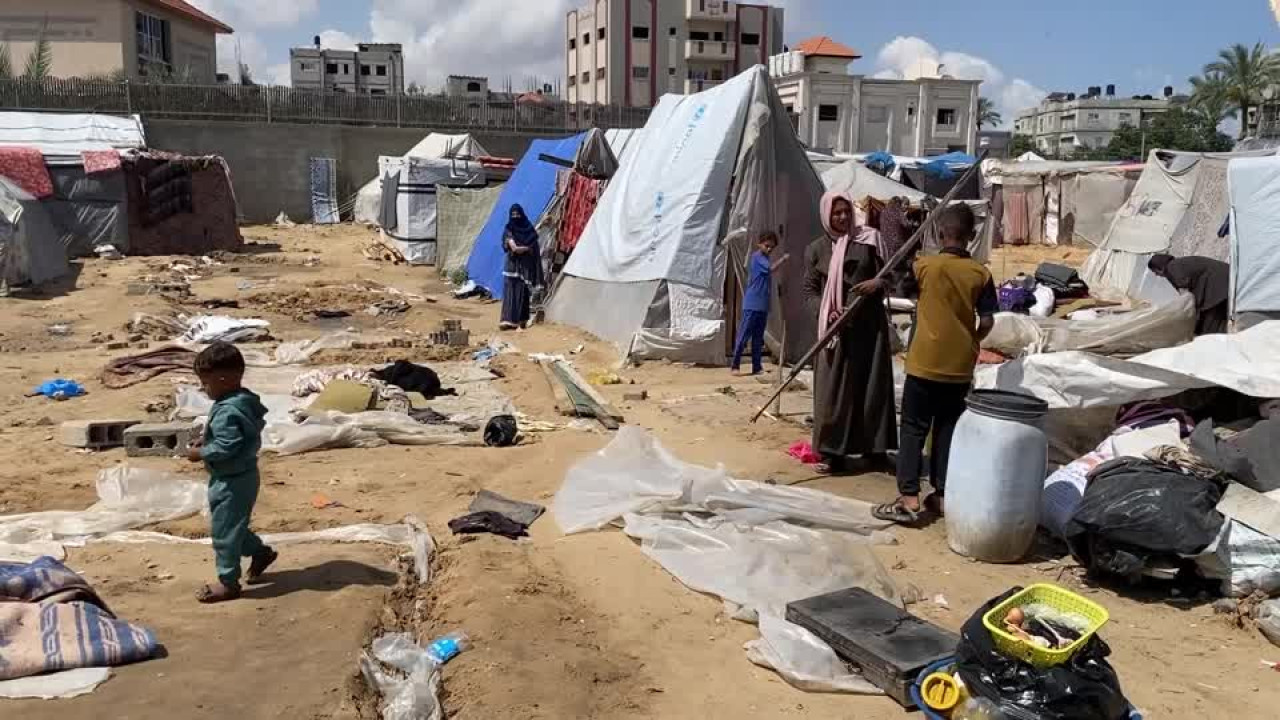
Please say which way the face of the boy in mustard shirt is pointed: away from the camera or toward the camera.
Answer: away from the camera

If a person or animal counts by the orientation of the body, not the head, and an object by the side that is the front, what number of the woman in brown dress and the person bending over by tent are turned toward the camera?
1

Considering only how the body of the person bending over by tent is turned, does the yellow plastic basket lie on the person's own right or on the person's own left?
on the person's own left

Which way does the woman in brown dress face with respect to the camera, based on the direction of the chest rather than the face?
toward the camera

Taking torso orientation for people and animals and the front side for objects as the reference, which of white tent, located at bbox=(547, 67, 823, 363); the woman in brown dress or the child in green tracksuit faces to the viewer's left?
the child in green tracksuit

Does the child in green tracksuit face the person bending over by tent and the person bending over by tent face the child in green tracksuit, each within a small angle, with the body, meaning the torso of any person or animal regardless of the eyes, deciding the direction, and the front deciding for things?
no

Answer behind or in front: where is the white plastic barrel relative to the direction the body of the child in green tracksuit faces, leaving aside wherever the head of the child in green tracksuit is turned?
behind

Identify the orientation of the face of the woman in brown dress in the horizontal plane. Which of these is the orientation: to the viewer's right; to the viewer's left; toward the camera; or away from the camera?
toward the camera

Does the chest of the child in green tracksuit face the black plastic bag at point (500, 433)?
no

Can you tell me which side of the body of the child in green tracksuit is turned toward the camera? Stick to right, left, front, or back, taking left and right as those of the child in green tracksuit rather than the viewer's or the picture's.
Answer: left

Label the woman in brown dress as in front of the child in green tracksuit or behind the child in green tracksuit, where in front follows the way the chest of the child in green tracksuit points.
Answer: behind

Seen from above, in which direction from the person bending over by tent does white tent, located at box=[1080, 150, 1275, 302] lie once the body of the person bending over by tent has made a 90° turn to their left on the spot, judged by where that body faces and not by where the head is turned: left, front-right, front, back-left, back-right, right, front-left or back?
back

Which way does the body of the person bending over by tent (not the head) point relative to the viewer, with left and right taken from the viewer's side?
facing to the left of the viewer

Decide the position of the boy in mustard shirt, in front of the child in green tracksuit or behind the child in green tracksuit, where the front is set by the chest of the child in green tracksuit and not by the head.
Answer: behind

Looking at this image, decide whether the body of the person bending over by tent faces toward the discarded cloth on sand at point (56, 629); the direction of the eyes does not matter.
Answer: no

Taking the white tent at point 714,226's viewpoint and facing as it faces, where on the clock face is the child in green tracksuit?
The child in green tracksuit is roughly at 2 o'clock from the white tent.

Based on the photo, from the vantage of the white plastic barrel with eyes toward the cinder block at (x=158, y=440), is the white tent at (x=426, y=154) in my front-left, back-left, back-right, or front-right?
front-right

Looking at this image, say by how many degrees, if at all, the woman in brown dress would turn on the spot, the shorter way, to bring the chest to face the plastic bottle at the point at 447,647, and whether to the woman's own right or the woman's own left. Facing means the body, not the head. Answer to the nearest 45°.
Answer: approximately 45° to the woman's own right

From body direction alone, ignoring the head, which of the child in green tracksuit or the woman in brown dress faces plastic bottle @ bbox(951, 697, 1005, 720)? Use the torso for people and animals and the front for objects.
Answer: the woman in brown dress
